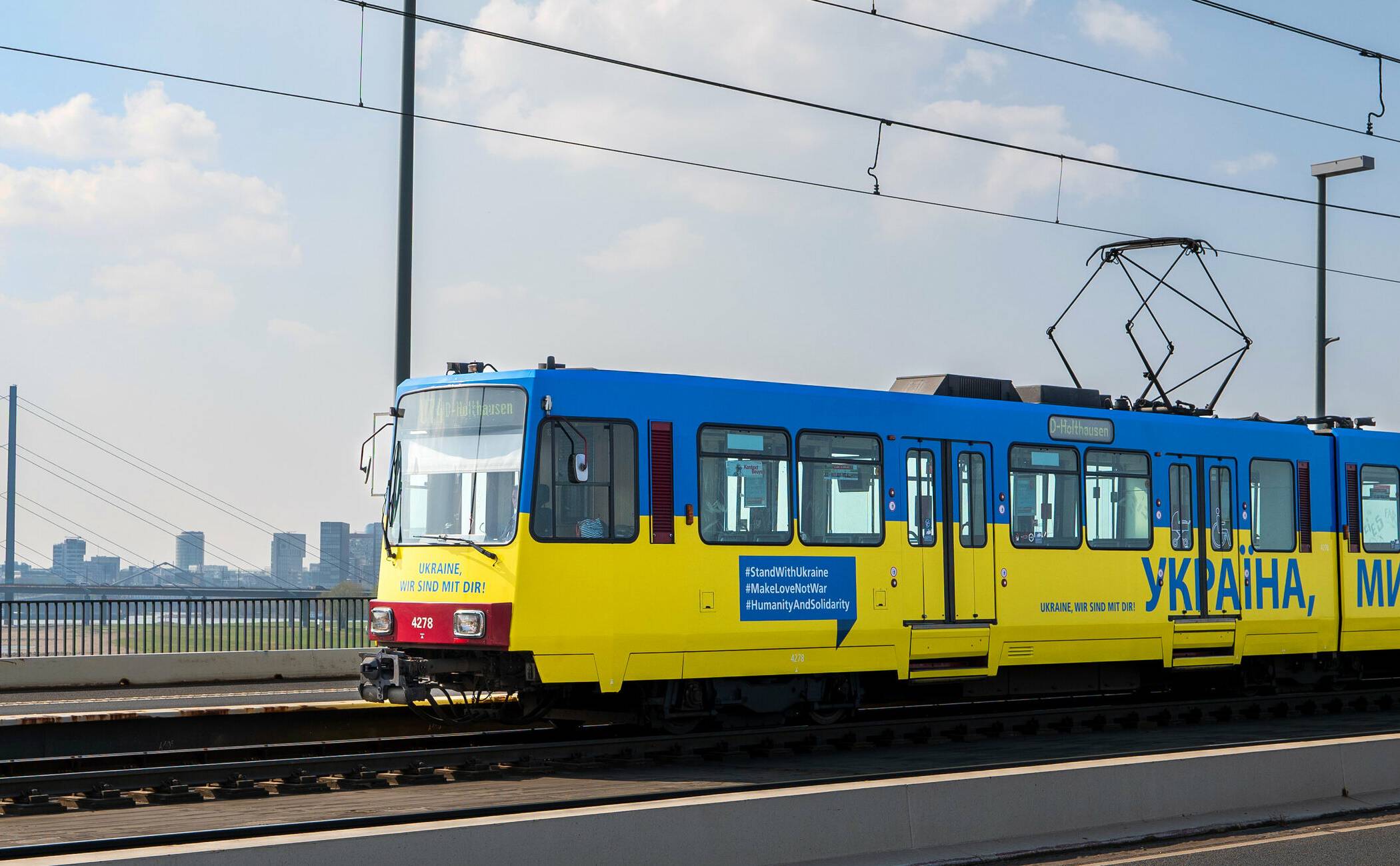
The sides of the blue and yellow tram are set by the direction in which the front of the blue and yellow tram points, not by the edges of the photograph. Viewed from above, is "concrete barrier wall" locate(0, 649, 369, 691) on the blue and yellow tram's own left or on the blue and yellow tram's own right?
on the blue and yellow tram's own right

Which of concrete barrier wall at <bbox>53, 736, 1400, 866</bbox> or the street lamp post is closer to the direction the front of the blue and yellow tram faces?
the concrete barrier wall

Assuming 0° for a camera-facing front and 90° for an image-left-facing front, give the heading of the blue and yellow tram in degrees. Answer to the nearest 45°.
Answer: approximately 45°

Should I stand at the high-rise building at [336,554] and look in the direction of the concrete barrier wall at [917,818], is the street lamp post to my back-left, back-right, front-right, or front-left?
front-left

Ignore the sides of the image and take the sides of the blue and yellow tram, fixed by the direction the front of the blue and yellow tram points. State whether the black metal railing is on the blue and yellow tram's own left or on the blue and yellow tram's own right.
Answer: on the blue and yellow tram's own right

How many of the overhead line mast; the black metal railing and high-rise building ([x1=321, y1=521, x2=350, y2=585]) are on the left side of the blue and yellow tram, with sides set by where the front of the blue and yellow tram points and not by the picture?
0

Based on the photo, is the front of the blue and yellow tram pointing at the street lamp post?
no

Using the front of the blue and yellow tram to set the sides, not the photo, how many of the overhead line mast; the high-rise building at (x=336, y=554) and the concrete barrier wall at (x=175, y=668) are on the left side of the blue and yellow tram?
0

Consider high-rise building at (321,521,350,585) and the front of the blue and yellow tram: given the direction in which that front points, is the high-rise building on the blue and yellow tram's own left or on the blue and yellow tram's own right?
on the blue and yellow tram's own right

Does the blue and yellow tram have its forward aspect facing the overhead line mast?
no
